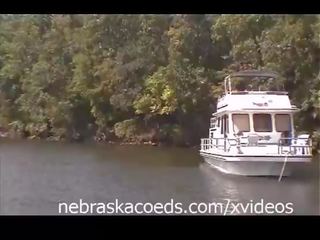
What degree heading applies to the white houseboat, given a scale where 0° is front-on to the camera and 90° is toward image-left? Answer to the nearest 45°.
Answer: approximately 0°
